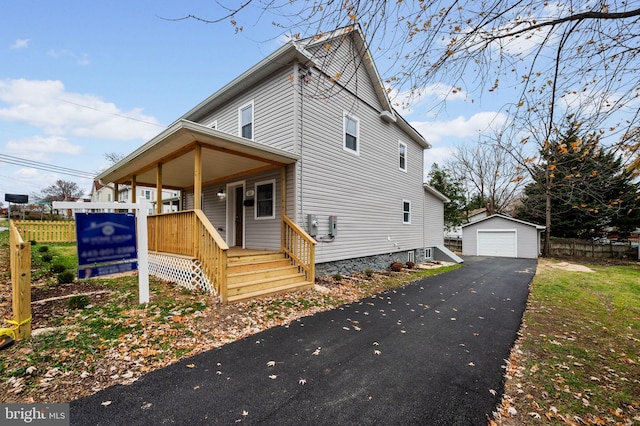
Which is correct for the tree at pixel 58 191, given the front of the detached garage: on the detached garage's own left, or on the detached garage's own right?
on the detached garage's own right

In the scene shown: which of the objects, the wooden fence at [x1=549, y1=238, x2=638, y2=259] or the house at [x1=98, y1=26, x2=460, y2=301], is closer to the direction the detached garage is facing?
the house

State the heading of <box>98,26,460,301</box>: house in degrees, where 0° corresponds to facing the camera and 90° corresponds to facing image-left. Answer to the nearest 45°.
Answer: approximately 45°

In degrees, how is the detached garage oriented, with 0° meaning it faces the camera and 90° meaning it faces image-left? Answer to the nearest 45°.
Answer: approximately 0°

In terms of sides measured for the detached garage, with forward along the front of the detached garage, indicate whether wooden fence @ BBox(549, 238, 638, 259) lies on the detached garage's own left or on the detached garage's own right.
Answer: on the detached garage's own left

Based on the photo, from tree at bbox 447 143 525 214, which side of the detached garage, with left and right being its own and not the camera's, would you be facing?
back

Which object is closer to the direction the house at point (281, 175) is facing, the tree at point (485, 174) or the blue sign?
the blue sign

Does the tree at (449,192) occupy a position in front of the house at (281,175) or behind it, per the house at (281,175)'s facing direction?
behind
